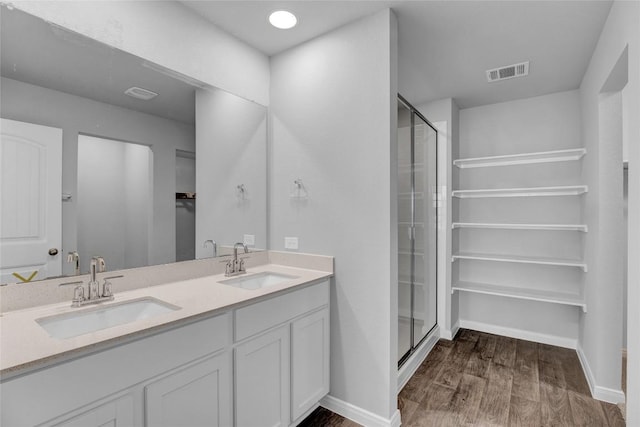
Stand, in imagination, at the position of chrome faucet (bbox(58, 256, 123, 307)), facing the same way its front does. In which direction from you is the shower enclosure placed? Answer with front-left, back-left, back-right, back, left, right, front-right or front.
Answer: front-left

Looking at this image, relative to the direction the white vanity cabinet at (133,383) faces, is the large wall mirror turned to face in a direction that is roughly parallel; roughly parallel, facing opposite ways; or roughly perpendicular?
roughly parallel

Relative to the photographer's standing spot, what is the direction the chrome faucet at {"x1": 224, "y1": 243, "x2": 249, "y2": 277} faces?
facing the viewer and to the right of the viewer

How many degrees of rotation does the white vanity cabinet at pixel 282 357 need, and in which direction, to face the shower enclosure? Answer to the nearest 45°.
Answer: approximately 90° to its left

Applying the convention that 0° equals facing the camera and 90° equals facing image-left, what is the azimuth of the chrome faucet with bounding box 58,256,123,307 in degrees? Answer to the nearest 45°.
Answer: approximately 315°

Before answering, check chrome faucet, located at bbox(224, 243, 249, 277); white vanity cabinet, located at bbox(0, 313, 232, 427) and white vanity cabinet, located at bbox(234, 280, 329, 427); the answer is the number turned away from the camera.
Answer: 0

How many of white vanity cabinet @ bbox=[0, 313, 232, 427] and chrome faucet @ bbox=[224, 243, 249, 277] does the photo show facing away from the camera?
0

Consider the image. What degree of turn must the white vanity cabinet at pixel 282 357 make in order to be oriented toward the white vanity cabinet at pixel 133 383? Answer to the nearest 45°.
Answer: approximately 90° to its right

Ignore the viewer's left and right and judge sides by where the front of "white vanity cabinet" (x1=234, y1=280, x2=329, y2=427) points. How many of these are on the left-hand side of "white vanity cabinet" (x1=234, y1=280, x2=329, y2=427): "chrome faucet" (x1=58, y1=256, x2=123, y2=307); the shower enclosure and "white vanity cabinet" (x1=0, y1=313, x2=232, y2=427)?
1
